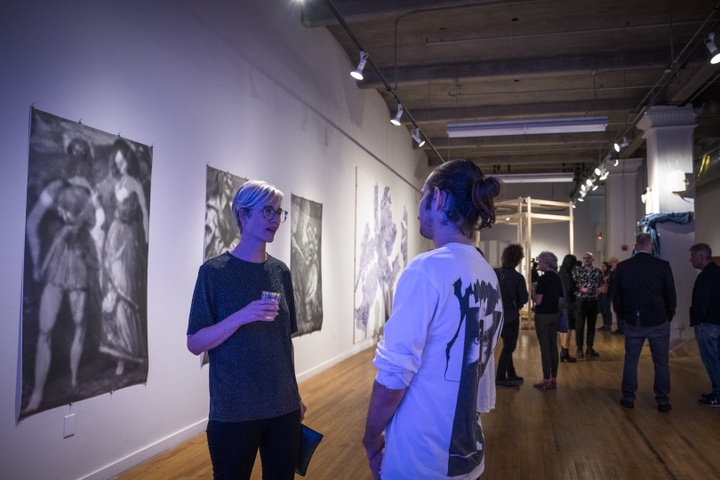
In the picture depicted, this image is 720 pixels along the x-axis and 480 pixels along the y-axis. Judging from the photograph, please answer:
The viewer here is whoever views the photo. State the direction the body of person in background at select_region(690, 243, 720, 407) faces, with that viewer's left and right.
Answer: facing to the left of the viewer

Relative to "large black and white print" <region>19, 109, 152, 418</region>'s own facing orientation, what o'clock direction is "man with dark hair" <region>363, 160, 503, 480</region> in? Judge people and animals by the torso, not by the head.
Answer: The man with dark hair is roughly at 1 o'clock from the large black and white print.

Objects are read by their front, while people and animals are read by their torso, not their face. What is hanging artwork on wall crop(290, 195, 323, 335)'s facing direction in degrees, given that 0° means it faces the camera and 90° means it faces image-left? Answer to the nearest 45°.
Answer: approximately 315°

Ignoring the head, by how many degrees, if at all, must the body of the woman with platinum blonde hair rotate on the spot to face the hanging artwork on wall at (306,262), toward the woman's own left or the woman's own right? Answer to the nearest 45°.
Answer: approximately 135° to the woman's own left

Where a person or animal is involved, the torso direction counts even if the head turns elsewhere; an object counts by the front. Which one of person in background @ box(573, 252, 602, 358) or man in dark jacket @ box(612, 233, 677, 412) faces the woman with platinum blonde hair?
the person in background

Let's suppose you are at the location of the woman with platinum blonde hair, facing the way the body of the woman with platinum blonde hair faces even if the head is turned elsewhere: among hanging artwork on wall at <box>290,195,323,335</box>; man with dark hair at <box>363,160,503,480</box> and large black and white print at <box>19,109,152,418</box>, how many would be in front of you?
1

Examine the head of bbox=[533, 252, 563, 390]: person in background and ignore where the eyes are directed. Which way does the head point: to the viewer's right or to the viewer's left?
to the viewer's left

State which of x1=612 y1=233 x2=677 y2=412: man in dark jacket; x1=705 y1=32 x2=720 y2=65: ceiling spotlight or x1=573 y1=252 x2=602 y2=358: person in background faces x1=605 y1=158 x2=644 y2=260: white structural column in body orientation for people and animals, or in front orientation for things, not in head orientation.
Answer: the man in dark jacket

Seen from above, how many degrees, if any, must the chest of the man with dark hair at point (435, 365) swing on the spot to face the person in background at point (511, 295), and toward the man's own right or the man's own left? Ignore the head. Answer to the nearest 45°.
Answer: approximately 45° to the man's own right
